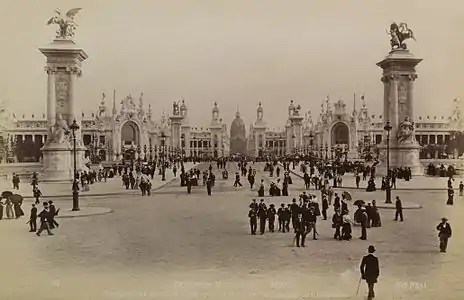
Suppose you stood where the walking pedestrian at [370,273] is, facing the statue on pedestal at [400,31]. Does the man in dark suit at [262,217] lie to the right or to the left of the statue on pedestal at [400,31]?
left

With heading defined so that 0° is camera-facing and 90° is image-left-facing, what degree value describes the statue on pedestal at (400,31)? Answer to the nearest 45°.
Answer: approximately 45°

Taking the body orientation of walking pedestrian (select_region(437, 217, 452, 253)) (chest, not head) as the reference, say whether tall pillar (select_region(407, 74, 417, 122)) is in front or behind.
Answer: behind

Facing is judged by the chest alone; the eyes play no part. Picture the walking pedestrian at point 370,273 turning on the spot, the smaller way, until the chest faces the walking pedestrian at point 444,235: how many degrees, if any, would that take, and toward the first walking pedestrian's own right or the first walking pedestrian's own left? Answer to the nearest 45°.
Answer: approximately 45° to the first walking pedestrian's own right

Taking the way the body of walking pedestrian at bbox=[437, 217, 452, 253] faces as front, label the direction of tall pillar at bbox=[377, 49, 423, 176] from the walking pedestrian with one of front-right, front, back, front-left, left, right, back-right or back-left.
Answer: back

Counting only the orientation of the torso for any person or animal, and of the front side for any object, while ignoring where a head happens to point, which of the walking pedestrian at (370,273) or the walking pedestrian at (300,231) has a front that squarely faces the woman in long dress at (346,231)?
the walking pedestrian at (370,273)

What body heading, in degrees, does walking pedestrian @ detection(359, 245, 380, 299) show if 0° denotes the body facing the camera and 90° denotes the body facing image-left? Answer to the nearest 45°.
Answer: approximately 180°
